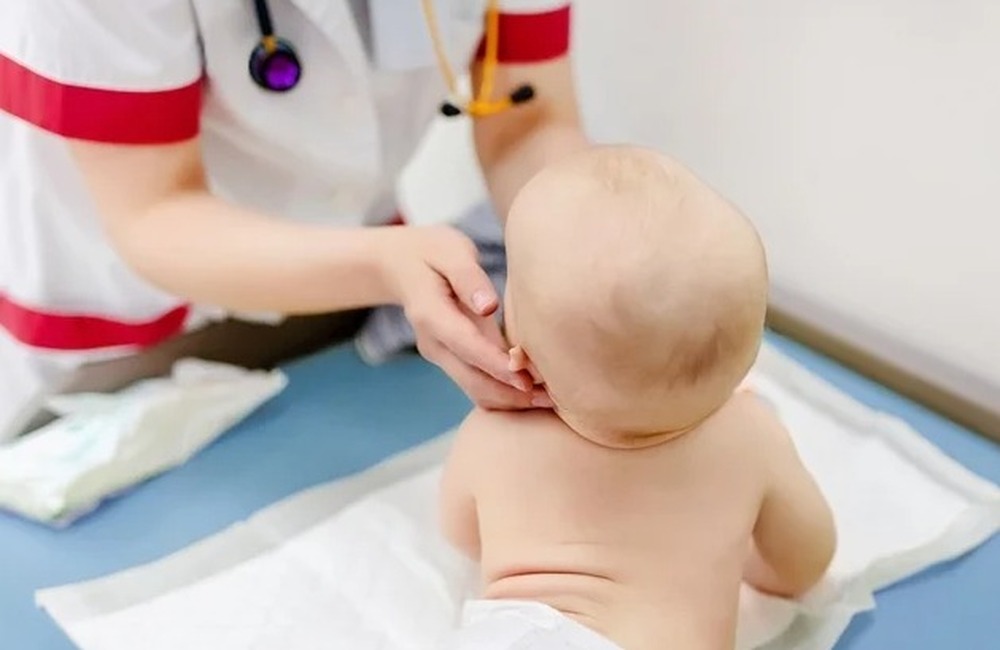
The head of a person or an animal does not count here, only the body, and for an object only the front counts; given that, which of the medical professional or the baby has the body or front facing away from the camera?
the baby

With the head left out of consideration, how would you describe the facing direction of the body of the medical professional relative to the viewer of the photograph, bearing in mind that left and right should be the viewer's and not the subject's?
facing the viewer and to the right of the viewer

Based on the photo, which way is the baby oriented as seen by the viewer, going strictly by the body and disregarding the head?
away from the camera

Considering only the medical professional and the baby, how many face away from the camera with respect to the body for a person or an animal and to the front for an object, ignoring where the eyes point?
1
